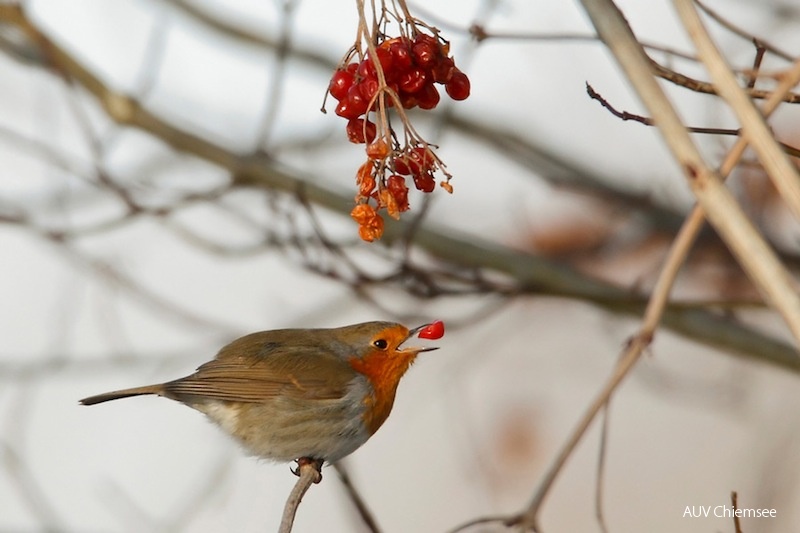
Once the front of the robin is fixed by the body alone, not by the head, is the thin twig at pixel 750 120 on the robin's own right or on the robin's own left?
on the robin's own right

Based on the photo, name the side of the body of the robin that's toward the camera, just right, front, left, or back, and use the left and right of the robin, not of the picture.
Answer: right
